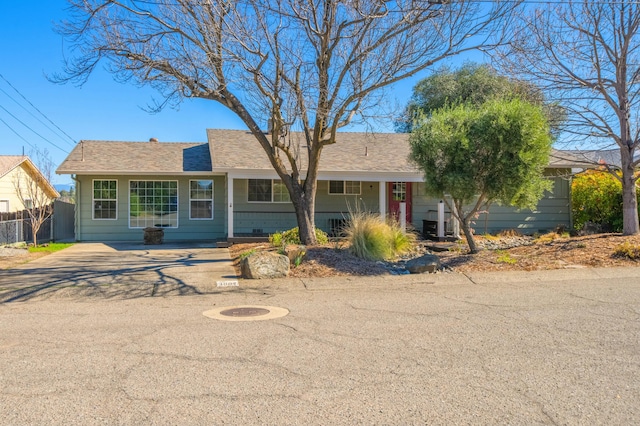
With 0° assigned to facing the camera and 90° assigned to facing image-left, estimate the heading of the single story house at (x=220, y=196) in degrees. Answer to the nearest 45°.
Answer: approximately 0°

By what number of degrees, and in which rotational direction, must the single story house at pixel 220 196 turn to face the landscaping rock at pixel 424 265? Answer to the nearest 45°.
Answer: approximately 45° to its left

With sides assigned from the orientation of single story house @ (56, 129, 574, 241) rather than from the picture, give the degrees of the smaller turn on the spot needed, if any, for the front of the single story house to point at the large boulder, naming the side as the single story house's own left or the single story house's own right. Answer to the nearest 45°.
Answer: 0° — it already faces it

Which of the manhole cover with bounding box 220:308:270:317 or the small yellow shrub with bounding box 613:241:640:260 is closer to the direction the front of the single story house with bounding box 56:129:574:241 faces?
the manhole cover

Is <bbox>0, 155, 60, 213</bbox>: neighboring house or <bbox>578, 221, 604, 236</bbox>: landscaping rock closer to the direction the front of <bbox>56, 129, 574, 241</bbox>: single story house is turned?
the landscaping rock

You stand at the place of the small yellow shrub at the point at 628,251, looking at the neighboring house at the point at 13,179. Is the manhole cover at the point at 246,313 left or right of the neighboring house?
left

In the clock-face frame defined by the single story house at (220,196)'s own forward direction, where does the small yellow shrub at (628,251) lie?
The small yellow shrub is roughly at 10 o'clock from the single story house.

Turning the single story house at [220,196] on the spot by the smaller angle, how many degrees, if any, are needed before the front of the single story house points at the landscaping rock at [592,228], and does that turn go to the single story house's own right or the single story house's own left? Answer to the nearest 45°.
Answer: approximately 90° to the single story house's own left

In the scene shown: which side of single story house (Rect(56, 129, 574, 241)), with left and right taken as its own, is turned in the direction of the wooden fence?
right

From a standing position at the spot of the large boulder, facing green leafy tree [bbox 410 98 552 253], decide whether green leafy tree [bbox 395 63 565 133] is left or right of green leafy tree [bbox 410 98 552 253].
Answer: left
